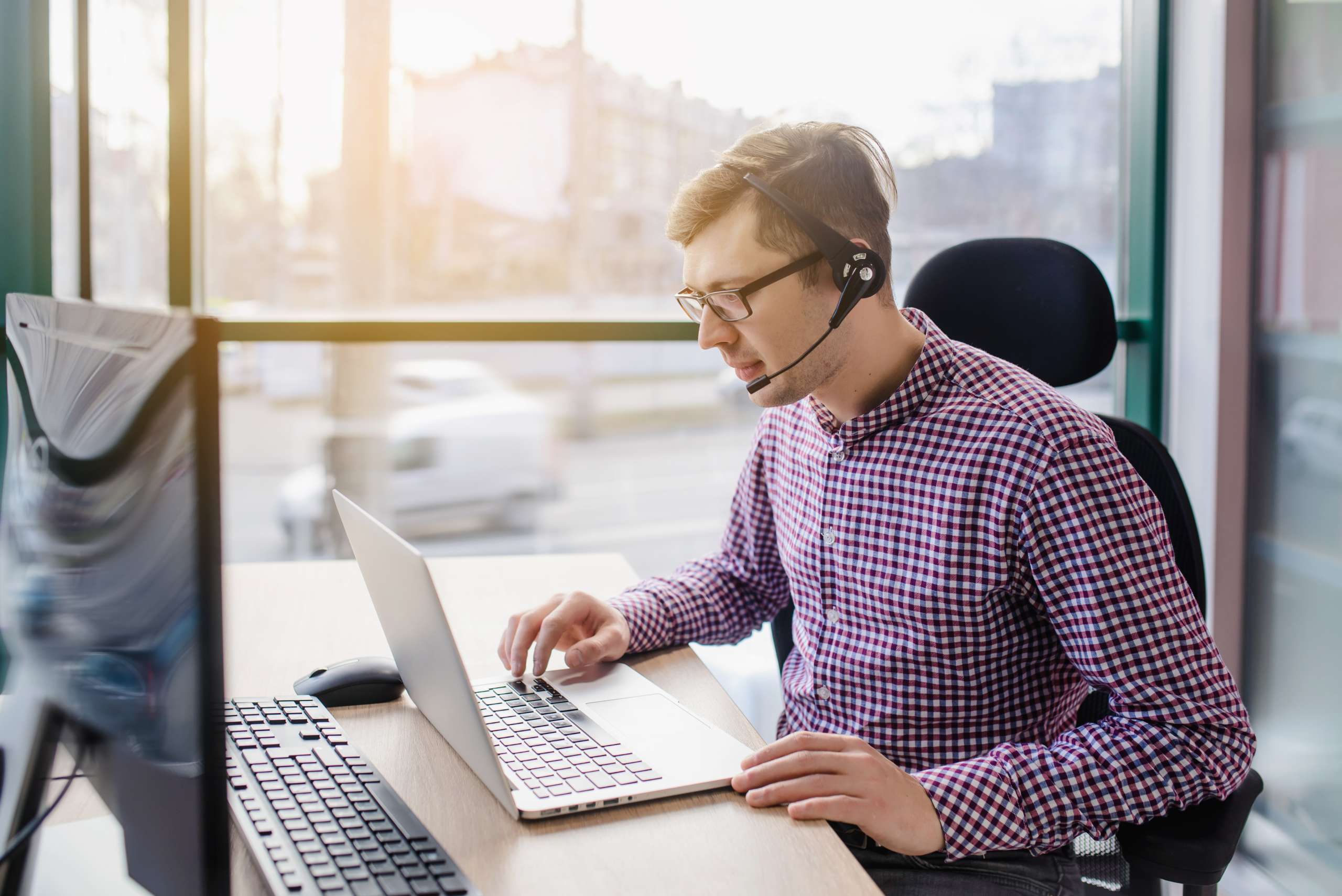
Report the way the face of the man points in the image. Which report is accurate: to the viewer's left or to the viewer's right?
to the viewer's left

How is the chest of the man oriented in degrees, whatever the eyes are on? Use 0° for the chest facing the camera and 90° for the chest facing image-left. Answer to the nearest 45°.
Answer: approximately 45°

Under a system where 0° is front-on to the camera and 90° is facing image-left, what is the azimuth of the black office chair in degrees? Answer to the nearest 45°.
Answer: approximately 45°

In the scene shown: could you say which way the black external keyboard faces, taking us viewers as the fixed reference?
facing to the right of the viewer

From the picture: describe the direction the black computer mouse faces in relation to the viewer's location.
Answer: facing to the left of the viewer
